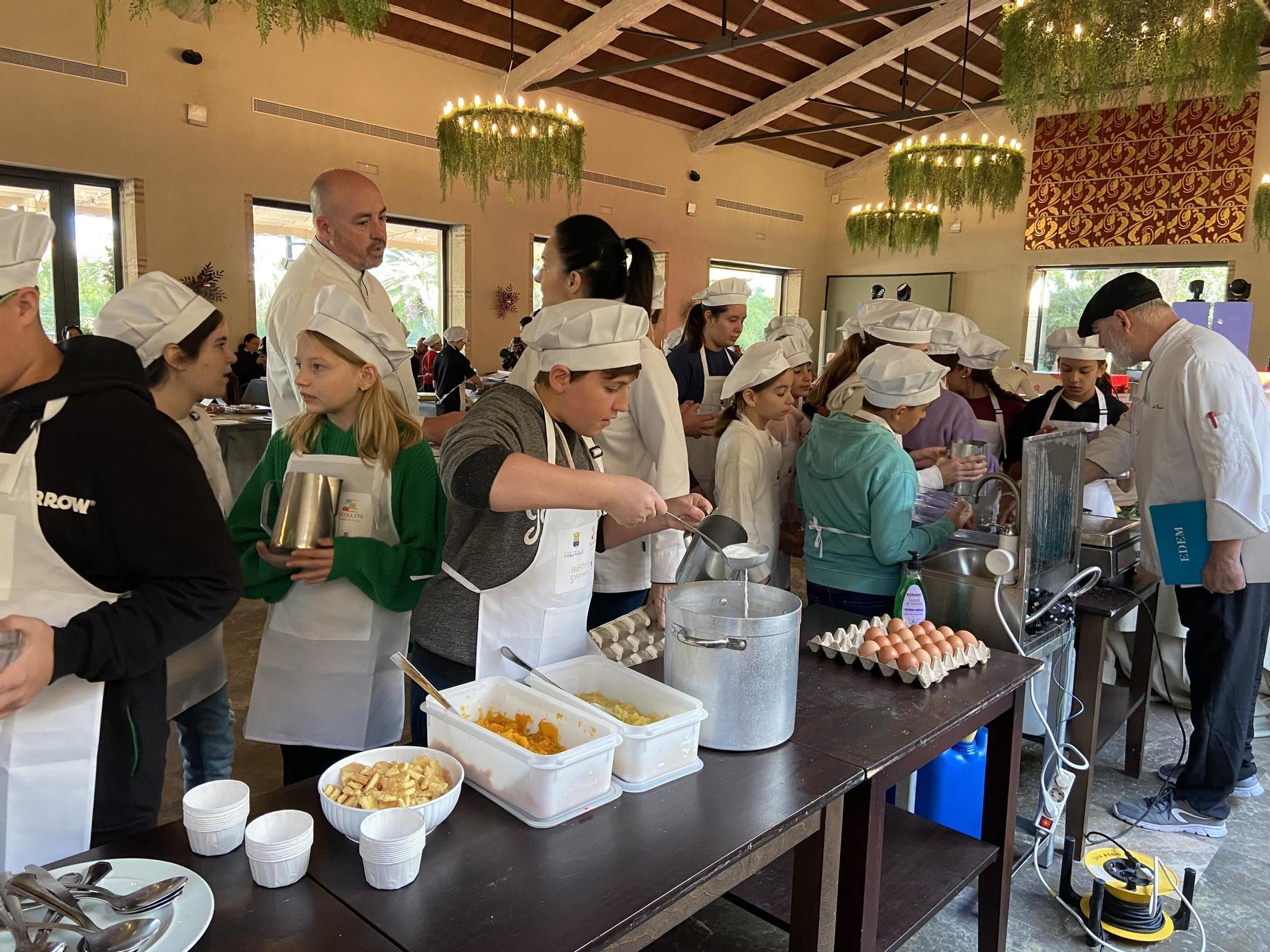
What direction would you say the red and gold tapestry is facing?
toward the camera

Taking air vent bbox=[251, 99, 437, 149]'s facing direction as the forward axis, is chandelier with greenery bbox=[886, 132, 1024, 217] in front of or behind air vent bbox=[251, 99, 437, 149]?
in front

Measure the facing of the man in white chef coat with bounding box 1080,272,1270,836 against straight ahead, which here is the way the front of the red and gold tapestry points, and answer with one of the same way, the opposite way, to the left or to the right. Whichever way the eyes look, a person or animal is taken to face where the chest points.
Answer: to the right

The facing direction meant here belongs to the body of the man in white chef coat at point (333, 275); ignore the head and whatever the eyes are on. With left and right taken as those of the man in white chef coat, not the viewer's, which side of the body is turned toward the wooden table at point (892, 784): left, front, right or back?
front

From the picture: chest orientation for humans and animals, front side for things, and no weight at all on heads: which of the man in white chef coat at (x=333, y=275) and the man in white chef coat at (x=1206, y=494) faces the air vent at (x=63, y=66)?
the man in white chef coat at (x=1206, y=494)

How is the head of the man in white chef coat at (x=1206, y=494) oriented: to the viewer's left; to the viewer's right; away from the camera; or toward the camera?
to the viewer's left

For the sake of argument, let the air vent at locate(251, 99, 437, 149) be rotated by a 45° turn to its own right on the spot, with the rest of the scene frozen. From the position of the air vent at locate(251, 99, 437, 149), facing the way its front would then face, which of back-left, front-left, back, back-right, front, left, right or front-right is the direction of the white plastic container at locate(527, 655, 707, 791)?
front

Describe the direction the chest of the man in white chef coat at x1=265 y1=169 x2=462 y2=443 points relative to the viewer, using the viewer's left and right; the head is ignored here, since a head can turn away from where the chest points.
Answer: facing the viewer and to the right of the viewer

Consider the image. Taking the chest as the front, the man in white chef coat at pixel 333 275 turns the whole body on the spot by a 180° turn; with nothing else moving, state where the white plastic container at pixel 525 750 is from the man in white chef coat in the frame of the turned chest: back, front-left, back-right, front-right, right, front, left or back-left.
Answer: back-left

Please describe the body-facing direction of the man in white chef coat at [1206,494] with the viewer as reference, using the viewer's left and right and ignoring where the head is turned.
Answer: facing to the left of the viewer

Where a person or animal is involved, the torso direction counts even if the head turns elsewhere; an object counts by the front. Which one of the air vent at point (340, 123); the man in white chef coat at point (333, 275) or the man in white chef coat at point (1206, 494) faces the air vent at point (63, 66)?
the man in white chef coat at point (1206, 494)

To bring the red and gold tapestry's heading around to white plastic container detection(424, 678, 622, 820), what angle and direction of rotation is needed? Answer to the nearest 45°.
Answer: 0° — it already faces it

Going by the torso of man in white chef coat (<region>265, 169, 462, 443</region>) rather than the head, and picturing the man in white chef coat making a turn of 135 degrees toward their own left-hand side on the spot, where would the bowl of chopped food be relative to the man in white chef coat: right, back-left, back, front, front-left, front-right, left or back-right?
back

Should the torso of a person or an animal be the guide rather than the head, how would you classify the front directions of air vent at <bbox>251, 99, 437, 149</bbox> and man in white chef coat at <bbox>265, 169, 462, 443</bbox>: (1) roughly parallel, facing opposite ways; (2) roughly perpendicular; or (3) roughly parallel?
roughly parallel

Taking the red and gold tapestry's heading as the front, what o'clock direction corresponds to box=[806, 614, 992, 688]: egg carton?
The egg carton is roughly at 12 o'clock from the red and gold tapestry.

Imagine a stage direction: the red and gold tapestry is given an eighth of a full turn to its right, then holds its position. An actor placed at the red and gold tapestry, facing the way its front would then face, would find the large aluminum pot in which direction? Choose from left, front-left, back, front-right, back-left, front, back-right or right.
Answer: front-left

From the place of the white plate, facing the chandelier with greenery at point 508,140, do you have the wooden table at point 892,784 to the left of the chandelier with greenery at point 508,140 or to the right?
right

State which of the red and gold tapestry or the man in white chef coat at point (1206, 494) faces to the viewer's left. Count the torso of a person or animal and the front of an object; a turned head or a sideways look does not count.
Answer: the man in white chef coat
